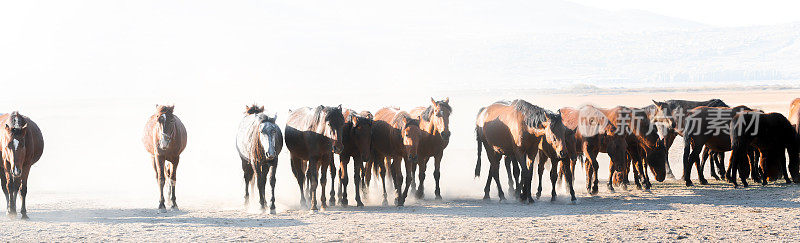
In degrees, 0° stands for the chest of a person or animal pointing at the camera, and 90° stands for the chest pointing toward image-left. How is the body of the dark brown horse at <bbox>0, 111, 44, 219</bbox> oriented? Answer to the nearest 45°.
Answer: approximately 0°

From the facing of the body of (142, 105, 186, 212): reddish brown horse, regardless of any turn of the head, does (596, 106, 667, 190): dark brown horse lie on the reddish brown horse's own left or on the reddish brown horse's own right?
on the reddish brown horse's own left

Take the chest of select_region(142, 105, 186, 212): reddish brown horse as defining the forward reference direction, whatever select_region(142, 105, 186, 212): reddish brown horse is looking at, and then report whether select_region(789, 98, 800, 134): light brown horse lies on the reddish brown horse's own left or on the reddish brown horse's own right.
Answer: on the reddish brown horse's own left

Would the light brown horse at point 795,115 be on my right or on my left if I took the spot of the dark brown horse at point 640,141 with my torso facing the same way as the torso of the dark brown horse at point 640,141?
on my left

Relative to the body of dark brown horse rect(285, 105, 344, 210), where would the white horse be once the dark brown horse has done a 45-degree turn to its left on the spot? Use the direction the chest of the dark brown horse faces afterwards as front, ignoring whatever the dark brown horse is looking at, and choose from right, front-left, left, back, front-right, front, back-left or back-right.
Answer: back

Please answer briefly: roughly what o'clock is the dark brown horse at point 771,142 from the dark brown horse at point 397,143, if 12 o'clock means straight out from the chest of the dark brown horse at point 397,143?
the dark brown horse at point 771,142 is roughly at 10 o'clock from the dark brown horse at point 397,143.

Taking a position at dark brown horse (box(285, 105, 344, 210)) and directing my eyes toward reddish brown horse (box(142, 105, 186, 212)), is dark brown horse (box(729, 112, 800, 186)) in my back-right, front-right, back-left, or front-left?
back-right

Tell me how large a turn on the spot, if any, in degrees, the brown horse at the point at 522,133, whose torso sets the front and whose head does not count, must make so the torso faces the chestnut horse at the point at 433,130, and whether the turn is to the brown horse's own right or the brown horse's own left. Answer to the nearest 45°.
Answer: approximately 135° to the brown horse's own right

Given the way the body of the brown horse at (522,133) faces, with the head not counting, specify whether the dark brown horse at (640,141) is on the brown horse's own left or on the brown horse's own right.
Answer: on the brown horse's own left

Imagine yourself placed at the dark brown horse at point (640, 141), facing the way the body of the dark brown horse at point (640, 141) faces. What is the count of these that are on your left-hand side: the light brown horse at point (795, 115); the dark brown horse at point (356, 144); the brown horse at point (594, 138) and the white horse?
1

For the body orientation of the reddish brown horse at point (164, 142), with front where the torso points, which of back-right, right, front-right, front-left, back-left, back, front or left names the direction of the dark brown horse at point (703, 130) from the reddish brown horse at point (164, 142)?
left

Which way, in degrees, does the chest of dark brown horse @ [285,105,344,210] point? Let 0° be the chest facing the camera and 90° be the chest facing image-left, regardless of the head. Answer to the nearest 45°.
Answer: approximately 315°

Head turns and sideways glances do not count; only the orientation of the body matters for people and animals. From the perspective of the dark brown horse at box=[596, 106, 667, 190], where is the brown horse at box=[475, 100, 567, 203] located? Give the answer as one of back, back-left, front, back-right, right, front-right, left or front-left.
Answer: right
